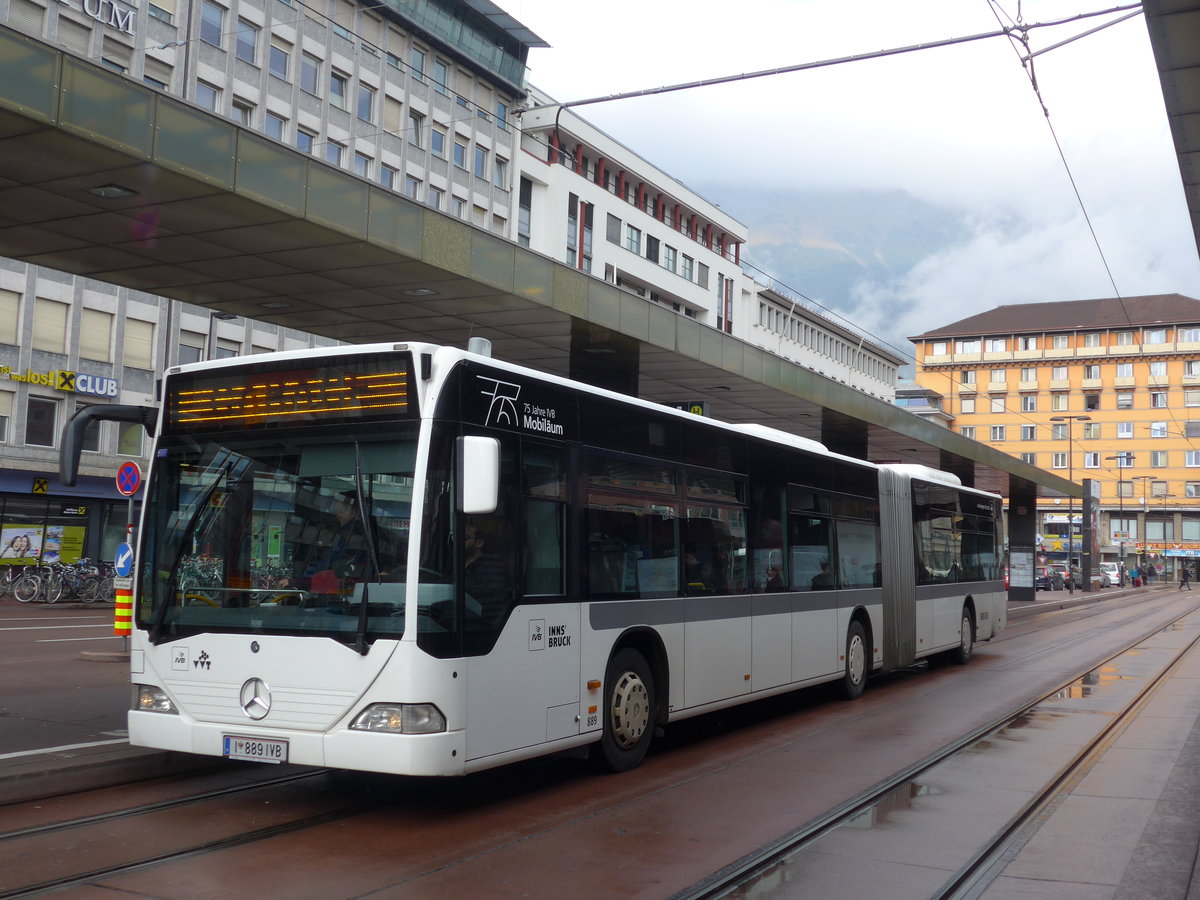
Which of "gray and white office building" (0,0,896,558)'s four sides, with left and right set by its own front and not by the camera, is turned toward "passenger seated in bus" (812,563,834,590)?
front

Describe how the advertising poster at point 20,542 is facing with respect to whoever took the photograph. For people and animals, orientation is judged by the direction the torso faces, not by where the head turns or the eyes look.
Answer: facing the viewer

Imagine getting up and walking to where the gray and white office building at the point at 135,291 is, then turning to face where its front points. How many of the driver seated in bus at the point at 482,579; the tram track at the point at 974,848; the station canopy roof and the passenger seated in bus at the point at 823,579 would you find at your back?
0

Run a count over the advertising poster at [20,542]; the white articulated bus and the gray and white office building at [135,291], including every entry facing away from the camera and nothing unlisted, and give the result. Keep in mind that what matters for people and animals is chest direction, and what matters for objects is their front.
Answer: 0

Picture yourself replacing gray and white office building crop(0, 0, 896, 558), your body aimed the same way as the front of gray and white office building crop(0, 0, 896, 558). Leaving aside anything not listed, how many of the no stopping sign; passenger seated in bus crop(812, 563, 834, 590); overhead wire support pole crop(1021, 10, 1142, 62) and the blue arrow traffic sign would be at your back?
0

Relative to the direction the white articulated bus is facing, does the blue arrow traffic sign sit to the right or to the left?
on its right

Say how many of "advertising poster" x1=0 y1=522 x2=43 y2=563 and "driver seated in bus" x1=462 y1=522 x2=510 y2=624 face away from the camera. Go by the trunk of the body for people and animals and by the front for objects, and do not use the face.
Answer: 0

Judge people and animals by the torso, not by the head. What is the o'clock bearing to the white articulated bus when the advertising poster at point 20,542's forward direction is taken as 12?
The white articulated bus is roughly at 12 o'clock from the advertising poster.

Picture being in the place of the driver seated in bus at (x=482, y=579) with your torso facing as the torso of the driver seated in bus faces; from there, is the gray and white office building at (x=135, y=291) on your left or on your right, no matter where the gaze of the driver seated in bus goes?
on your right

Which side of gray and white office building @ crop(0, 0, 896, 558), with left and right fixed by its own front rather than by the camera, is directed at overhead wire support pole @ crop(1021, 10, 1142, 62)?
front

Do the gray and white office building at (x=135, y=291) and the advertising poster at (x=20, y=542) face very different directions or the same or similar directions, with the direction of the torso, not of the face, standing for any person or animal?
same or similar directions

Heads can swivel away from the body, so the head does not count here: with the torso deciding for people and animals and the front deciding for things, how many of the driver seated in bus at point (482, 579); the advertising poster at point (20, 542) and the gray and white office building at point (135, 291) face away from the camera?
0

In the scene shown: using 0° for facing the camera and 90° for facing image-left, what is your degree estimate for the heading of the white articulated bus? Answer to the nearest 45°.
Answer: approximately 45°

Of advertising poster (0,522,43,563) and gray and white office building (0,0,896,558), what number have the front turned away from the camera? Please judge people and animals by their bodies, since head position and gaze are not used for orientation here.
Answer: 0

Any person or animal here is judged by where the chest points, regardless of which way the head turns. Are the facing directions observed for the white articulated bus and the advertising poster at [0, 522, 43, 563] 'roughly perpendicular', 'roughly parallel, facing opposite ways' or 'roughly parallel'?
roughly perpendicular

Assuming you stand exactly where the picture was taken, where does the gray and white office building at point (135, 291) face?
facing the viewer and to the right of the viewer

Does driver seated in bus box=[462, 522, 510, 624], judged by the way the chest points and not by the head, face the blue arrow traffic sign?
no

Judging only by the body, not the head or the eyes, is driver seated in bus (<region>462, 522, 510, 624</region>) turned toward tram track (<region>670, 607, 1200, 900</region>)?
no

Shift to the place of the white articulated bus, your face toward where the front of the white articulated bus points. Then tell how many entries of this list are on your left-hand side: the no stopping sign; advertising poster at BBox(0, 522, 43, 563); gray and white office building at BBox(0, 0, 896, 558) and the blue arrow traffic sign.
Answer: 0
